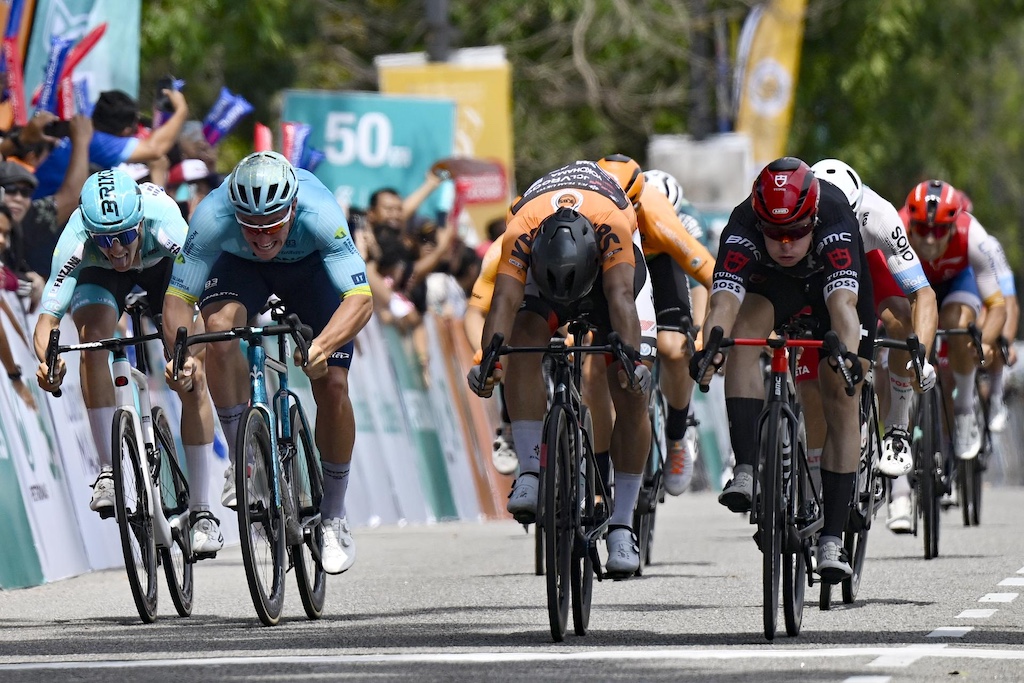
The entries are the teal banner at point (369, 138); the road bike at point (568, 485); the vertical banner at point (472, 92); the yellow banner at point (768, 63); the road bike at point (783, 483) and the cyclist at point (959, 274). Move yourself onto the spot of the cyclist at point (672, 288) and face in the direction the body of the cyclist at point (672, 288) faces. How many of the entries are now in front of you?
2

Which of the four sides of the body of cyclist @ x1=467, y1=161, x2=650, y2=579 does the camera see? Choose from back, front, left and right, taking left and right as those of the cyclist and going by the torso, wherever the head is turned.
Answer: front

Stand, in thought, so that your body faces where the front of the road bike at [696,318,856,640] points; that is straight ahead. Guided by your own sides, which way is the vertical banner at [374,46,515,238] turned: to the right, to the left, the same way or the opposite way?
the same way

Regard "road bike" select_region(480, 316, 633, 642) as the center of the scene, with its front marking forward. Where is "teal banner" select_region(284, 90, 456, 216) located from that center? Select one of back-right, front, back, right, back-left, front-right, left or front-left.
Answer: back

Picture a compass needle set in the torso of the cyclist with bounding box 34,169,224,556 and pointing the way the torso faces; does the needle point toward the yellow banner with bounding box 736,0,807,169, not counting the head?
no

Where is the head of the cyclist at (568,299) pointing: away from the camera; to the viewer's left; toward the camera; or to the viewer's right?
toward the camera

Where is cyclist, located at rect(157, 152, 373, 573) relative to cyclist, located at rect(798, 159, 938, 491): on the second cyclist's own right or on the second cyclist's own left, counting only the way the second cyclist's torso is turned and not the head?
on the second cyclist's own right

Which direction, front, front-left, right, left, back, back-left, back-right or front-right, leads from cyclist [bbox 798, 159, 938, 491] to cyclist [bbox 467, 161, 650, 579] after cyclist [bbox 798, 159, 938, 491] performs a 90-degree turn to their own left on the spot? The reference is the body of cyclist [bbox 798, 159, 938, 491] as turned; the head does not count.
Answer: back-right

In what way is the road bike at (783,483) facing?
toward the camera

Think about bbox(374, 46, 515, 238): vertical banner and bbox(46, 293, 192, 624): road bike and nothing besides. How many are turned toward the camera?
2

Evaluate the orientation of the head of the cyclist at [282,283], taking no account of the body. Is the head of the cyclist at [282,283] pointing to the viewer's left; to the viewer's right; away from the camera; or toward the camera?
toward the camera

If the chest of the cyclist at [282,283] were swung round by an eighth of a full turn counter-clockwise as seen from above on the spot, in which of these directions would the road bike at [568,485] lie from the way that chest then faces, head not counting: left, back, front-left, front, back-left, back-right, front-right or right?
front

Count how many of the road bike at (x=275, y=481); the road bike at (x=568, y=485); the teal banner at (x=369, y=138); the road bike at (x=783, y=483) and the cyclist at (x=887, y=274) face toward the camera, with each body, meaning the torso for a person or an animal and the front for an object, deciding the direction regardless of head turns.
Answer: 5

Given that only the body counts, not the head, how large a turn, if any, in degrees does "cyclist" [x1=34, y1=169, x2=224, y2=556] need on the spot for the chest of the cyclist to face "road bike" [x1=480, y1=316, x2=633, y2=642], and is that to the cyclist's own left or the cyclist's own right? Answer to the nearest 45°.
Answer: approximately 45° to the cyclist's own left

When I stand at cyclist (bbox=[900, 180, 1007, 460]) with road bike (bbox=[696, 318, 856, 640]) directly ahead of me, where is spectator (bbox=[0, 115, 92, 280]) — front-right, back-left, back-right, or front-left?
front-right

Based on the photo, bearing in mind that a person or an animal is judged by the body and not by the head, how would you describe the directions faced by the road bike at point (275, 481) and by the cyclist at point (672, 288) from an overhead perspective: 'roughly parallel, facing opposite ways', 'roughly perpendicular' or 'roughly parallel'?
roughly parallel

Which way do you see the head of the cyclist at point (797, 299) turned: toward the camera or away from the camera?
toward the camera

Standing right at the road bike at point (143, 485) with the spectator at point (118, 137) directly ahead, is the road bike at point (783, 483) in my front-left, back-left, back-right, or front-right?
back-right

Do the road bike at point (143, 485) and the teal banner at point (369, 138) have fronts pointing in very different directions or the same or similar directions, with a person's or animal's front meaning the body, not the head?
same or similar directions

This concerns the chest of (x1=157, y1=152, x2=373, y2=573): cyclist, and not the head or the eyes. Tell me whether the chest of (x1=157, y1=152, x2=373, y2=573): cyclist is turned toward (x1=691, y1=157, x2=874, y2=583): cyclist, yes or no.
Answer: no

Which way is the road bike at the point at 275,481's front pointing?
toward the camera
